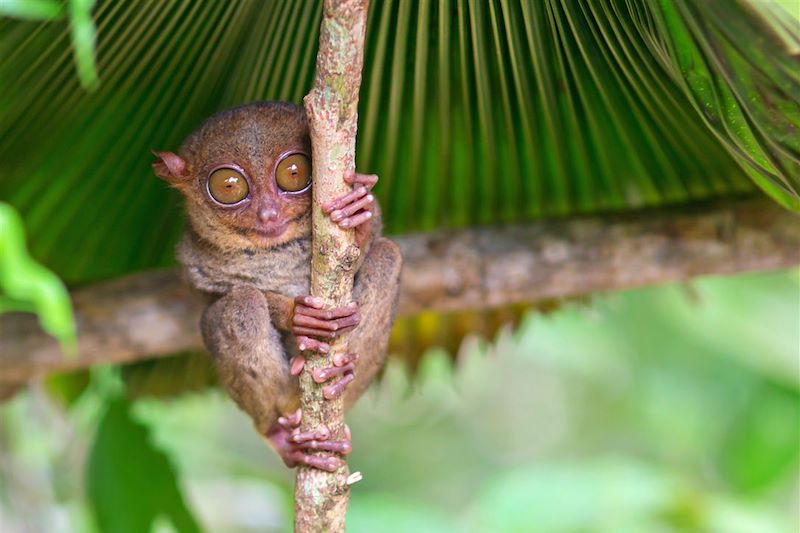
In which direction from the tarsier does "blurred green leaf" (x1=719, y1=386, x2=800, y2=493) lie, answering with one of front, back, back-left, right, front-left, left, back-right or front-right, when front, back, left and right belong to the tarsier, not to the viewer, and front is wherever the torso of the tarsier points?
back-left

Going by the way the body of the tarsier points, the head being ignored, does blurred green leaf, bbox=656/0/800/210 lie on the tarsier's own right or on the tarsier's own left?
on the tarsier's own left

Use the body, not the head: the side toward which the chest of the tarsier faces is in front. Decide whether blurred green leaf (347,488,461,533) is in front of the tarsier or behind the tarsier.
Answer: behind

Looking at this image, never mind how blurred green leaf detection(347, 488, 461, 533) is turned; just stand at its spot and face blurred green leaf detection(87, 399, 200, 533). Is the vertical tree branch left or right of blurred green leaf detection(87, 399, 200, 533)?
left

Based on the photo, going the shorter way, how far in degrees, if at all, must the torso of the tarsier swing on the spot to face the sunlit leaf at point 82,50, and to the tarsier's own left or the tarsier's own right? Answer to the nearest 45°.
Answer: approximately 45° to the tarsier's own right

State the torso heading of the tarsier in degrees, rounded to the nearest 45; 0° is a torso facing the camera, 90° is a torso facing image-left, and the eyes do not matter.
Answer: approximately 0°
